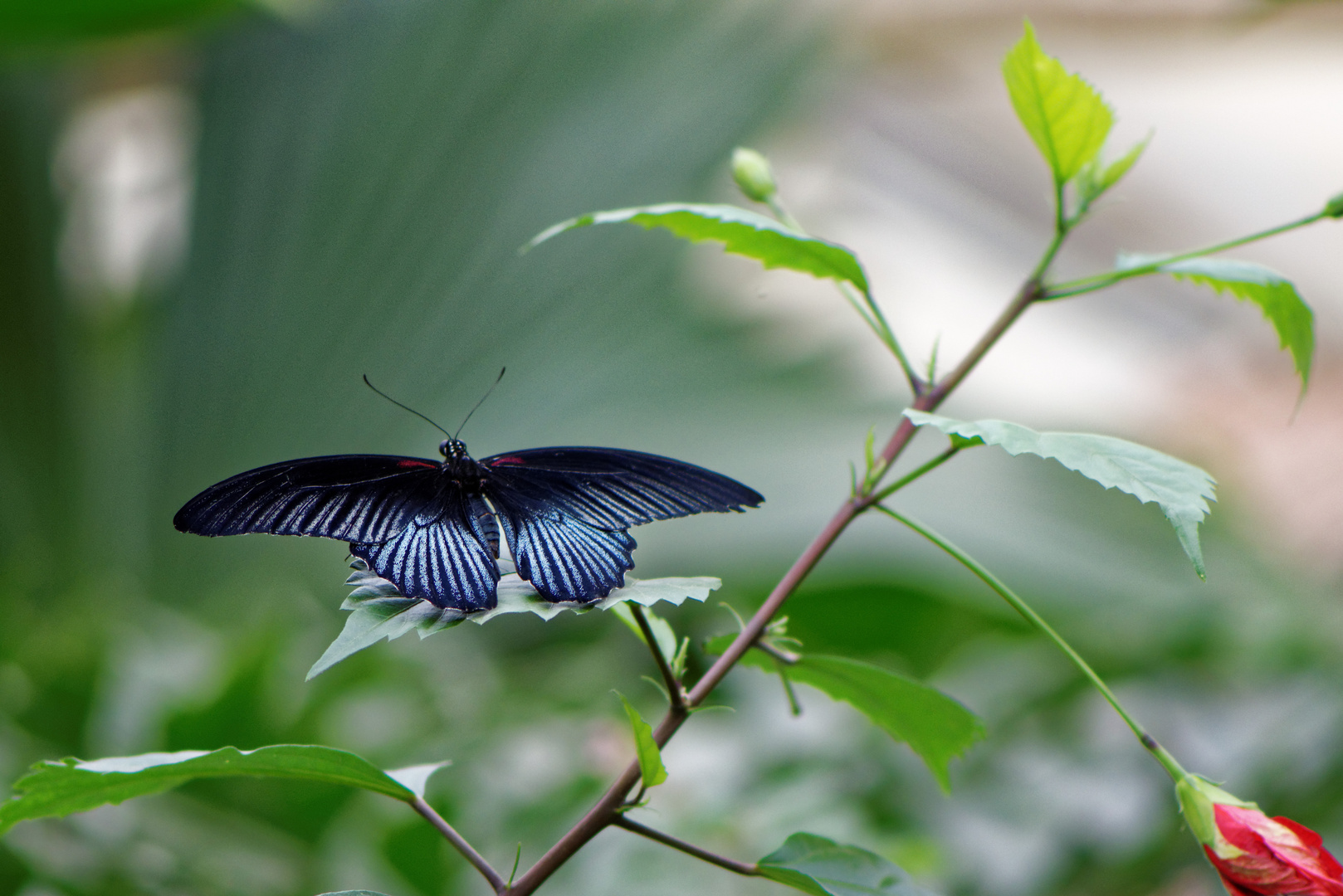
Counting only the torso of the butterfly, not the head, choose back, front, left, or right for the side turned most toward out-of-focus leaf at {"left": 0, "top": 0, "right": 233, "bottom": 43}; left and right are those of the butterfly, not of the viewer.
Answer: front

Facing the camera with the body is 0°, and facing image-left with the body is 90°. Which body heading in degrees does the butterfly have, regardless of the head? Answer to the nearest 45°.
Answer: approximately 180°
